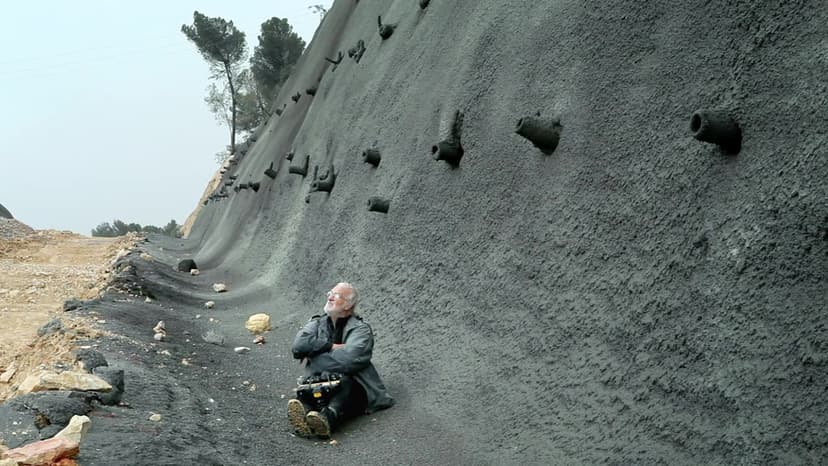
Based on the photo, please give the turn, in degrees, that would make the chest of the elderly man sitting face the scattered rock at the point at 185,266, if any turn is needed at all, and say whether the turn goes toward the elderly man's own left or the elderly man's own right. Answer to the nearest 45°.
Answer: approximately 135° to the elderly man's own right

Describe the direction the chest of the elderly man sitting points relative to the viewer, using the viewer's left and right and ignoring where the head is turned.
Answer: facing the viewer and to the left of the viewer

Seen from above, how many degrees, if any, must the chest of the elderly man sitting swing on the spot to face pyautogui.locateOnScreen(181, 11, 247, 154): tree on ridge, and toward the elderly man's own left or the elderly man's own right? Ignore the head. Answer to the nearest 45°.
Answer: approximately 135° to the elderly man's own right

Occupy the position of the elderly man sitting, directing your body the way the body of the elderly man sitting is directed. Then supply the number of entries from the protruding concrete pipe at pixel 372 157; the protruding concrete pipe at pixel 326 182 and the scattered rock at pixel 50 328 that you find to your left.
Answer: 0

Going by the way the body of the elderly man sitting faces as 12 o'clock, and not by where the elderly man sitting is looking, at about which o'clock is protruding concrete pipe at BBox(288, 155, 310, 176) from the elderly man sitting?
The protruding concrete pipe is roughly at 4 o'clock from the elderly man sitting.

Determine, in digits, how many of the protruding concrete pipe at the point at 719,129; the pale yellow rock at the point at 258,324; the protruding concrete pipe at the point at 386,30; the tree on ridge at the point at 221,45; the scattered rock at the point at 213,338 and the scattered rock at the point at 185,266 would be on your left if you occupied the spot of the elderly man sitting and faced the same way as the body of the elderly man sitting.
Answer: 1

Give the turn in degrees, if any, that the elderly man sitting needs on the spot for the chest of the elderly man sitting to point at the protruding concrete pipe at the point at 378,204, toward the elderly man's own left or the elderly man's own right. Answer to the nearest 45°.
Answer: approximately 135° to the elderly man's own right

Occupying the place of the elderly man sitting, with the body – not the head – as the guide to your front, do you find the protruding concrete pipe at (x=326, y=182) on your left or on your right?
on your right

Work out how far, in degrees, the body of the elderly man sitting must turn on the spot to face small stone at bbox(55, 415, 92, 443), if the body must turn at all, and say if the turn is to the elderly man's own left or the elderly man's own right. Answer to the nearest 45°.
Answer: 0° — they already face it

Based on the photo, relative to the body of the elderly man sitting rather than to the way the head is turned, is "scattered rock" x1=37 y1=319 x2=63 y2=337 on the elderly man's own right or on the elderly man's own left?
on the elderly man's own right

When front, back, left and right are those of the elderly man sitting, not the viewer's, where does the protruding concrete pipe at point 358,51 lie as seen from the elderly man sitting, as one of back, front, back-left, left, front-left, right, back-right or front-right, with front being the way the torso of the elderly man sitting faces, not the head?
back-right

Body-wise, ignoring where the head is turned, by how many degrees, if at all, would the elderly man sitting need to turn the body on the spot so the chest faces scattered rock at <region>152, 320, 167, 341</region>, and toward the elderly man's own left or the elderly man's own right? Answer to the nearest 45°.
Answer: approximately 90° to the elderly man's own right

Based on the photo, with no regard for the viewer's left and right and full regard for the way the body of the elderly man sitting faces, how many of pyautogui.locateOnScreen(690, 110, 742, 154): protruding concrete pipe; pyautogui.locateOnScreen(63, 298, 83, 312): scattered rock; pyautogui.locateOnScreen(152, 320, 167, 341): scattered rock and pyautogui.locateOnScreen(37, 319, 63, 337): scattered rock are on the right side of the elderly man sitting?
3
